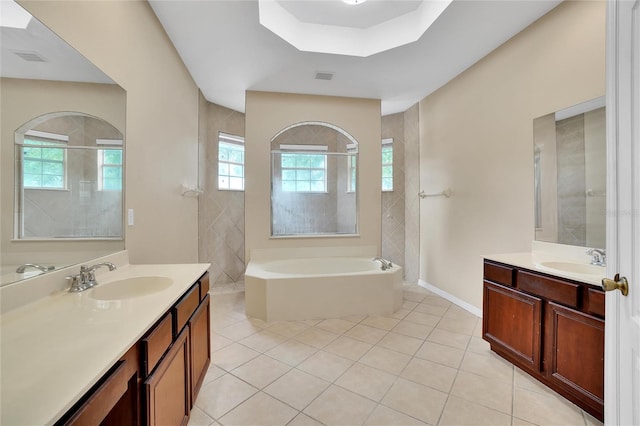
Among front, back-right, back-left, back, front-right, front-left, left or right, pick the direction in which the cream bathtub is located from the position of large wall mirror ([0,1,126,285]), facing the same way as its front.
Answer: front-left

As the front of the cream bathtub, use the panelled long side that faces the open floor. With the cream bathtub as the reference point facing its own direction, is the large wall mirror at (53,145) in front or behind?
in front

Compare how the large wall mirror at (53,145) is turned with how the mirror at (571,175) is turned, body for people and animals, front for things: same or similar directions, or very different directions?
very different directions

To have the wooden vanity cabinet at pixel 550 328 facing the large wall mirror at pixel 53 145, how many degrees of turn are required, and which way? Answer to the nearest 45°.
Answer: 0° — it already faces it

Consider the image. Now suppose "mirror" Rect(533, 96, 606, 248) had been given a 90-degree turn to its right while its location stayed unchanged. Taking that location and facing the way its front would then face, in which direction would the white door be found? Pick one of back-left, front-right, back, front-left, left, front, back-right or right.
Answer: back-left

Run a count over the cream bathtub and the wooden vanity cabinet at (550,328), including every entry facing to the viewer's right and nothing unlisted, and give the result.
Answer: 0

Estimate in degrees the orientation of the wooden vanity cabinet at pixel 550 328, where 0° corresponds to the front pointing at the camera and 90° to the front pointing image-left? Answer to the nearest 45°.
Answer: approximately 45°

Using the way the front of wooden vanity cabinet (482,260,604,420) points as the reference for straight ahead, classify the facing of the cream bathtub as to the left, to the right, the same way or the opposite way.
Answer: to the left

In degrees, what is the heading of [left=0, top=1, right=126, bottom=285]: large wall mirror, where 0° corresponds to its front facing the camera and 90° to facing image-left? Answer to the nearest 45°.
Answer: approximately 315°

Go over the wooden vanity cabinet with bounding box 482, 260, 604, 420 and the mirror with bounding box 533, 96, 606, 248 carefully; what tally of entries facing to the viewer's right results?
0

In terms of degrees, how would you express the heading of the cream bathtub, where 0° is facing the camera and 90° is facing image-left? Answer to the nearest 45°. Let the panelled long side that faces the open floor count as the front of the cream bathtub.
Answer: approximately 0°

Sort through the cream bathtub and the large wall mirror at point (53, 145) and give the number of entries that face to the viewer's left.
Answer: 0
